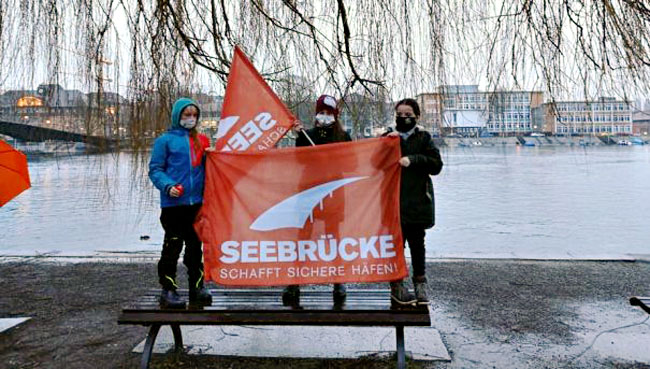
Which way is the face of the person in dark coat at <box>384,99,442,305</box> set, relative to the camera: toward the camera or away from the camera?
toward the camera

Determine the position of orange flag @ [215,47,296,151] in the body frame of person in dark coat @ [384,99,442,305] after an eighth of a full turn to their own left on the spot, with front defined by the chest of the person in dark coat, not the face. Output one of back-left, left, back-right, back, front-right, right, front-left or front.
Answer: right

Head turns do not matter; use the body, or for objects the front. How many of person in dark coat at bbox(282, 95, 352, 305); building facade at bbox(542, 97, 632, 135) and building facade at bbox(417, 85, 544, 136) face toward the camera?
3

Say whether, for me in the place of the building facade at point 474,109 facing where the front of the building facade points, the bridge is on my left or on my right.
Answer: on my right

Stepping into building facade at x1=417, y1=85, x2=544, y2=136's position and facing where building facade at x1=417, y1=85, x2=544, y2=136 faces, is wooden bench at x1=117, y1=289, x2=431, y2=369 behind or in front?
in front

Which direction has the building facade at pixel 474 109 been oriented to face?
toward the camera

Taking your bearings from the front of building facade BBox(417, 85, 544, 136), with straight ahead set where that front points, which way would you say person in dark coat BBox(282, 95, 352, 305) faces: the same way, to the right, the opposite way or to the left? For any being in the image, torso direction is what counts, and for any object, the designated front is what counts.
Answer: the same way

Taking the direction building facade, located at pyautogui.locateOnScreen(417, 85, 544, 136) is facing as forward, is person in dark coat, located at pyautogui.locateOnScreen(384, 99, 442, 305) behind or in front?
in front

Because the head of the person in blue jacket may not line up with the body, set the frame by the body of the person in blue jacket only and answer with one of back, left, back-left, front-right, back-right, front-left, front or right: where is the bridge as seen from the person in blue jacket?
back

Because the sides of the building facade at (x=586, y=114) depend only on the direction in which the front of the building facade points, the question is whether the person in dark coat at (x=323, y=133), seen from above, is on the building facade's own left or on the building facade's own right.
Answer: on the building facade's own right

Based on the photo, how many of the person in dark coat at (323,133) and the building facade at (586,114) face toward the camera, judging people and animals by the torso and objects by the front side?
2

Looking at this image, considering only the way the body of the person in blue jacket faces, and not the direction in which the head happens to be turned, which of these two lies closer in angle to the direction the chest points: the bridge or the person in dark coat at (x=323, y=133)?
the person in dark coat

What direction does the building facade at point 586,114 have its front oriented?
toward the camera

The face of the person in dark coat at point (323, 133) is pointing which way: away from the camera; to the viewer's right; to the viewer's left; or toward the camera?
toward the camera
